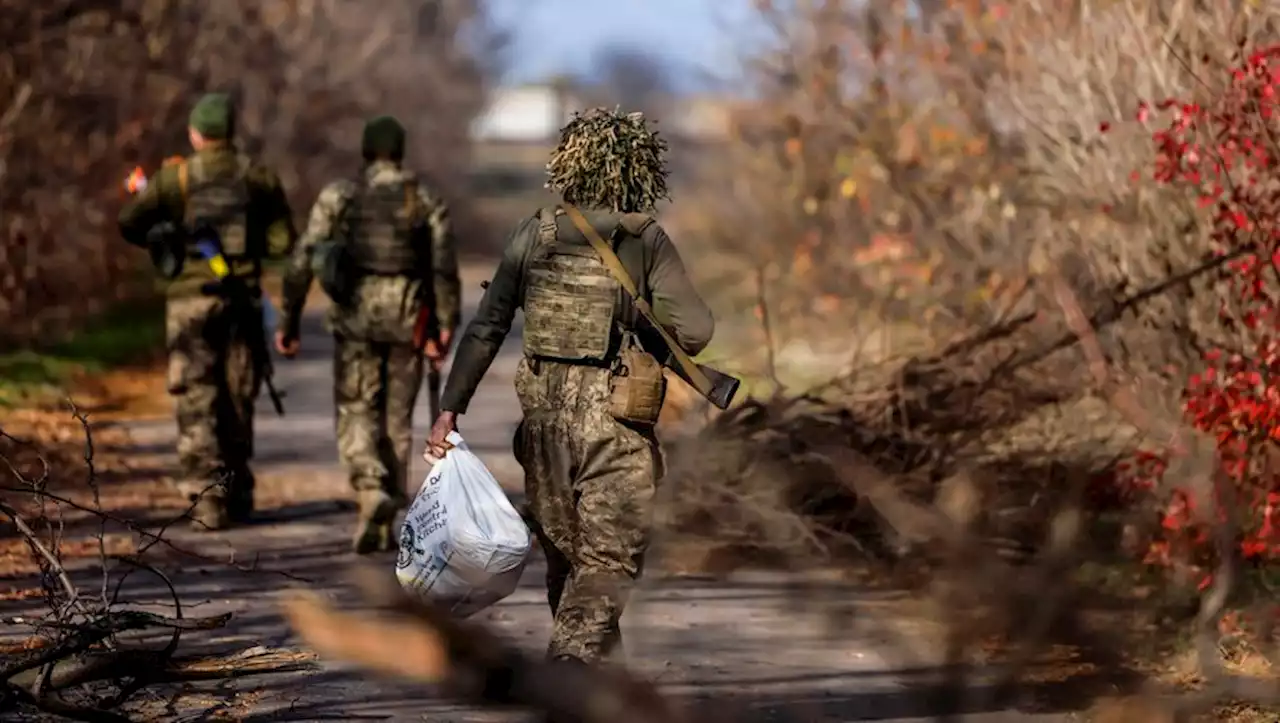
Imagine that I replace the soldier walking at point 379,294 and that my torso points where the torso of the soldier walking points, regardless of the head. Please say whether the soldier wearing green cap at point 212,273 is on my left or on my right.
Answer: on my left

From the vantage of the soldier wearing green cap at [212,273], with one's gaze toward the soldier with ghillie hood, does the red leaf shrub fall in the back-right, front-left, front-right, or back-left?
front-left

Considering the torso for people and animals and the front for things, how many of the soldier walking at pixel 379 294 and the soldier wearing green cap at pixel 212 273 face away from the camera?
2

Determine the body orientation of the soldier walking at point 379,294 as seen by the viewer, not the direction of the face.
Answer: away from the camera

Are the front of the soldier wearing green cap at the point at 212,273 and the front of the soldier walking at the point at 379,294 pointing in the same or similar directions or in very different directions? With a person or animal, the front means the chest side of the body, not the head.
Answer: same or similar directions

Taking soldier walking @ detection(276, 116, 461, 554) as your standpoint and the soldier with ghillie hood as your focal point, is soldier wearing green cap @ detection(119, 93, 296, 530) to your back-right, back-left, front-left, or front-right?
back-right

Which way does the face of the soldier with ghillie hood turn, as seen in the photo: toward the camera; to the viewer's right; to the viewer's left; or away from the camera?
away from the camera

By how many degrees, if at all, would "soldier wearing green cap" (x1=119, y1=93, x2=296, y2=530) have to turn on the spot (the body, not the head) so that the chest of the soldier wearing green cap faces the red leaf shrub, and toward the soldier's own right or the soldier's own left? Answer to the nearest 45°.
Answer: approximately 135° to the soldier's own right

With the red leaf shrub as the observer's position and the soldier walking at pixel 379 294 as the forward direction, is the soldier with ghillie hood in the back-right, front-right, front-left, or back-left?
front-left

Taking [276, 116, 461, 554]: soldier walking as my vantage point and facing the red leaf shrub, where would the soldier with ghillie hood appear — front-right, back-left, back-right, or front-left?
front-right

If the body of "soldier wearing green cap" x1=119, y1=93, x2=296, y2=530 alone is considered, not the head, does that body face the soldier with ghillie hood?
no

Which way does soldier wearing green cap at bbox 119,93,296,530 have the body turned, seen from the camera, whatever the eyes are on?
away from the camera

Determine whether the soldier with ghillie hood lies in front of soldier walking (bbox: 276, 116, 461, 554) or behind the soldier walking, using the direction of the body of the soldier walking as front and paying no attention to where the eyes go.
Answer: behind

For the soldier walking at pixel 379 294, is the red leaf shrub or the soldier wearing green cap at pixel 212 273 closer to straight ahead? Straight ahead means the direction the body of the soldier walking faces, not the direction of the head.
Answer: the soldier wearing green cap
